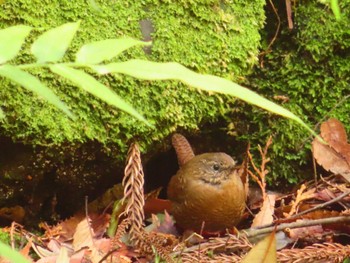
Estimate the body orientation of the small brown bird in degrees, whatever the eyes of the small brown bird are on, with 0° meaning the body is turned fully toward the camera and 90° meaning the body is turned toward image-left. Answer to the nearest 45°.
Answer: approximately 315°

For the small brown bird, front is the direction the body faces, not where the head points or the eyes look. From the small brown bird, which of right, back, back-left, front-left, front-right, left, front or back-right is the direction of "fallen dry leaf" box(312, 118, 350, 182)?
front-left

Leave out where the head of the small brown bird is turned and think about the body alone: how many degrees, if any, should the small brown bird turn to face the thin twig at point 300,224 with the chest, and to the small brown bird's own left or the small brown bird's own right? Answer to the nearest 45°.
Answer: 0° — it already faces it

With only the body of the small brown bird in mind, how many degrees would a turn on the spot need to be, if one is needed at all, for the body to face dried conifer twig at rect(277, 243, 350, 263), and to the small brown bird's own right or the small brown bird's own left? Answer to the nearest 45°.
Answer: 0° — it already faces it

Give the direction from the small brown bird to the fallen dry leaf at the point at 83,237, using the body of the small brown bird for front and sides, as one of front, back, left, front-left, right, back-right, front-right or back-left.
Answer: right

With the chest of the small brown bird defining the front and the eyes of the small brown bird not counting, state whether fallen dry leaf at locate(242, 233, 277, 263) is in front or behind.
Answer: in front
